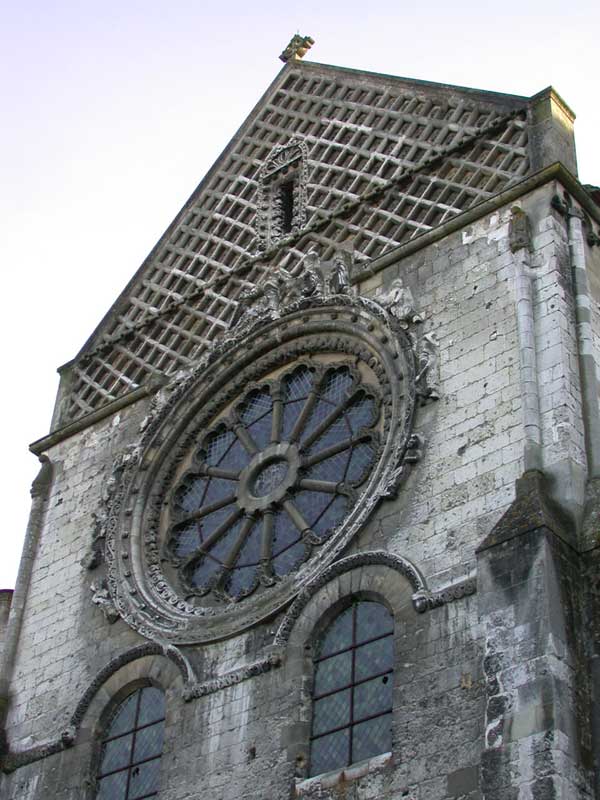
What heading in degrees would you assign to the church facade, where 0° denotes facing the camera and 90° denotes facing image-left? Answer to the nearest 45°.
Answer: approximately 45°
